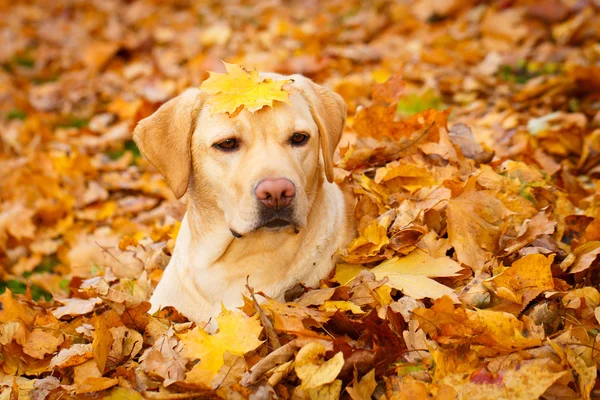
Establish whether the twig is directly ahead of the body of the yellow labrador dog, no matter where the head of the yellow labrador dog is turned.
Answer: yes

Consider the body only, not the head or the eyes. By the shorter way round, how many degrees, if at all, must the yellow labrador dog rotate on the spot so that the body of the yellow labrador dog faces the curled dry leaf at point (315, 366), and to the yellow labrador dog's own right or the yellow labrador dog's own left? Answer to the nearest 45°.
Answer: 0° — it already faces it

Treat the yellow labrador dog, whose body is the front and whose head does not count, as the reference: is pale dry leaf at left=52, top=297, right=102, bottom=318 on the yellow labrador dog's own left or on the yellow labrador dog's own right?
on the yellow labrador dog's own right

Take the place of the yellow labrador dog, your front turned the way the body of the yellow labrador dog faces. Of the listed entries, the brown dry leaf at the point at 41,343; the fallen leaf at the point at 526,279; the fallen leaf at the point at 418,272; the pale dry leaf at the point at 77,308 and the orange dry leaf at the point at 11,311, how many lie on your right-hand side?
3

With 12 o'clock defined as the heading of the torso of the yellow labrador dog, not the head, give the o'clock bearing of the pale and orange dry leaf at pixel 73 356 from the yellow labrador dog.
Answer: The pale and orange dry leaf is roughly at 2 o'clock from the yellow labrador dog.

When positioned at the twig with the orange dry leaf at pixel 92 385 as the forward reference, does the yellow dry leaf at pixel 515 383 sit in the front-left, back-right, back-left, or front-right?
back-left

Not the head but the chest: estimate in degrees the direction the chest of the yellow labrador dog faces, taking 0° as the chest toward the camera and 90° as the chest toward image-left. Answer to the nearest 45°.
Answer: approximately 0°

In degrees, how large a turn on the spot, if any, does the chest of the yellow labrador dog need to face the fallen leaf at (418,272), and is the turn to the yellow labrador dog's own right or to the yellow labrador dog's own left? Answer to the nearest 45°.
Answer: approximately 45° to the yellow labrador dog's own left

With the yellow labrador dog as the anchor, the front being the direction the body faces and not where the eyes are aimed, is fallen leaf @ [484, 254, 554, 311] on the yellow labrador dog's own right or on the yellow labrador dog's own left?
on the yellow labrador dog's own left

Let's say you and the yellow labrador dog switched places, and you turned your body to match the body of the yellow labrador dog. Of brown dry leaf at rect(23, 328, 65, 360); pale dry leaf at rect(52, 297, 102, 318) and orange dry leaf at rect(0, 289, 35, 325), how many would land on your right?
3

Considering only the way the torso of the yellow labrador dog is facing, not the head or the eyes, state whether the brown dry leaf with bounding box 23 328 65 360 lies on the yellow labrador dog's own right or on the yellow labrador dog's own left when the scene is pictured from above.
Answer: on the yellow labrador dog's own right

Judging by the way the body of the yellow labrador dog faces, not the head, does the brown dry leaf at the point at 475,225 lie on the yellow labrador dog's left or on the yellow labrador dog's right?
on the yellow labrador dog's left
